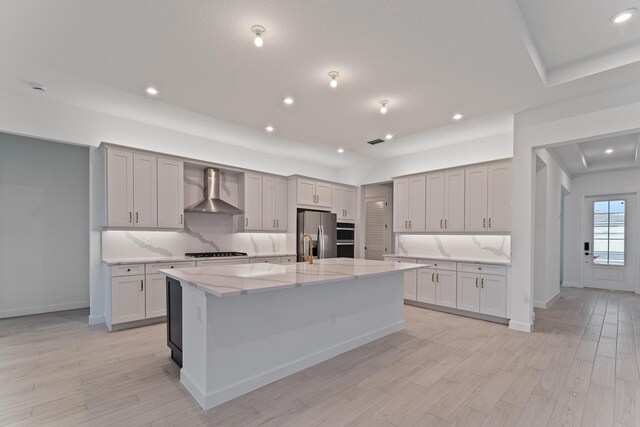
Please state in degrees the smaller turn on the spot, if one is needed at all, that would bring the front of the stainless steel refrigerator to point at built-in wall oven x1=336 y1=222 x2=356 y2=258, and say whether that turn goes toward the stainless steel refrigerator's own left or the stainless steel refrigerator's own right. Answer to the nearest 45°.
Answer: approximately 90° to the stainless steel refrigerator's own left

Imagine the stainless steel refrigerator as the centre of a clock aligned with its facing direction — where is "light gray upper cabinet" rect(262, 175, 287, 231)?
The light gray upper cabinet is roughly at 4 o'clock from the stainless steel refrigerator.

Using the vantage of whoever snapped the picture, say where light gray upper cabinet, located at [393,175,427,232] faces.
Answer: facing the viewer and to the left of the viewer

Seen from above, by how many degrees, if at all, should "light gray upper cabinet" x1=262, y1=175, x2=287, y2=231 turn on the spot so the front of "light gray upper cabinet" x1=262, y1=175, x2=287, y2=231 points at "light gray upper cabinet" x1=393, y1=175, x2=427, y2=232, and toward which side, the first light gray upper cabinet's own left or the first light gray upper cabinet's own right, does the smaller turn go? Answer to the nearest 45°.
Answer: approximately 45° to the first light gray upper cabinet's own left

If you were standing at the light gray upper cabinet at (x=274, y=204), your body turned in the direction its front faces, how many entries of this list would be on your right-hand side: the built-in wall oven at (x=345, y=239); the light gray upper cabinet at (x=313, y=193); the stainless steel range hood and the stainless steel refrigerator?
1

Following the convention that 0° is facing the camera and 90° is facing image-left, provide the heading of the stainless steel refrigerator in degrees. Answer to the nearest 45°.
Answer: approximately 315°

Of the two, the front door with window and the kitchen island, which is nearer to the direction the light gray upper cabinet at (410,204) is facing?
the kitchen island

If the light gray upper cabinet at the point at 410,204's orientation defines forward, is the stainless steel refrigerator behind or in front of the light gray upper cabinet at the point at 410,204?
in front

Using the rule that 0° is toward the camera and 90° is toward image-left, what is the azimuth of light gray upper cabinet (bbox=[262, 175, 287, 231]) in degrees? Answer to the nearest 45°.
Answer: approximately 315°

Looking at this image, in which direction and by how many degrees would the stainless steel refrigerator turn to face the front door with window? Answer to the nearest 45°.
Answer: approximately 45° to its left
